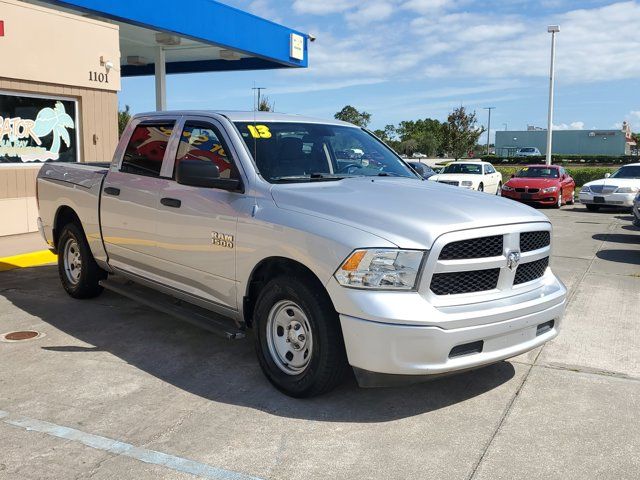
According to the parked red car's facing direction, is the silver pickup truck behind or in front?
in front

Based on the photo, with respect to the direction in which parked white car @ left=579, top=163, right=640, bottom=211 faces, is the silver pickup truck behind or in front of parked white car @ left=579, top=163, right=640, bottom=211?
in front

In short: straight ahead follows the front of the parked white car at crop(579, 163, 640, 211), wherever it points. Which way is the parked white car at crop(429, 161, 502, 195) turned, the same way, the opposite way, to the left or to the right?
the same way

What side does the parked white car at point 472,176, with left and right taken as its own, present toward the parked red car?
left

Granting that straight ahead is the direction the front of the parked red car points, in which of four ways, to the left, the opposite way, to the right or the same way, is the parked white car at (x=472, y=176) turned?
the same way

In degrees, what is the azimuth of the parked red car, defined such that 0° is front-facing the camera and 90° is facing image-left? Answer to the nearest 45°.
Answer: approximately 45°

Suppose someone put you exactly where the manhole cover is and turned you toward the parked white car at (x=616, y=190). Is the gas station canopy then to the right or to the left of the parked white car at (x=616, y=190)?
left

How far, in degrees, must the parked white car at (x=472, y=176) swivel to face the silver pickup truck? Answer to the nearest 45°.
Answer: approximately 45° to its left

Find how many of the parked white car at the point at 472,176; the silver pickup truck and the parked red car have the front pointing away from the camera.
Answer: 0

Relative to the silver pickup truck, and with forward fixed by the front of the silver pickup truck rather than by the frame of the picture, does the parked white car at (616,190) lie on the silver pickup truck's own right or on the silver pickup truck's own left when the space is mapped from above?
on the silver pickup truck's own left

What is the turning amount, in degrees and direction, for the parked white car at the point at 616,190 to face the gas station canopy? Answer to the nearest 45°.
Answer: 0° — it already faces it

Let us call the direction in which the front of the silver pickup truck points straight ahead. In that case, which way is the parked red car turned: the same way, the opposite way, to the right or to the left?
to the right

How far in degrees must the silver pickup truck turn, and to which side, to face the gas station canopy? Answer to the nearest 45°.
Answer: approximately 135° to its left

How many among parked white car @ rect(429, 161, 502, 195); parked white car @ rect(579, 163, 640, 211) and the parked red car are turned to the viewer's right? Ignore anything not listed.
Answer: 0

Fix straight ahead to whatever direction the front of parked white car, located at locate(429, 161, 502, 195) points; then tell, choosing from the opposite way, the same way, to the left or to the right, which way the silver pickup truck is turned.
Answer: to the left

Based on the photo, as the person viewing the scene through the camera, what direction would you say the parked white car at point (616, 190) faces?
facing the viewer and to the left of the viewer

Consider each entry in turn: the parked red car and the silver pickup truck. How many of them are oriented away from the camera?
0

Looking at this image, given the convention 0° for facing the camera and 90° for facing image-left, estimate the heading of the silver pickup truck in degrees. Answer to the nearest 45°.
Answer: approximately 315°
